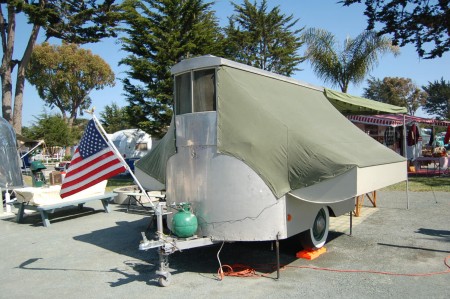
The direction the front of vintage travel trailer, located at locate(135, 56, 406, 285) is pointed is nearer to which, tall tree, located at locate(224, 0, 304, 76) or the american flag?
the american flag

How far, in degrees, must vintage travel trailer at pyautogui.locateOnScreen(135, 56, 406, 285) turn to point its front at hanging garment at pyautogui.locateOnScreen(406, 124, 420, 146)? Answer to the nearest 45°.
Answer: approximately 180°

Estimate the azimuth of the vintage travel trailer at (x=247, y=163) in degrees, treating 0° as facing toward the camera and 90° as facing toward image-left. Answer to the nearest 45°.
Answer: approximately 45°

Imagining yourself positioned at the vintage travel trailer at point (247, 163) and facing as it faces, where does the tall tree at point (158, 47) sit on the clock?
The tall tree is roughly at 4 o'clock from the vintage travel trailer.

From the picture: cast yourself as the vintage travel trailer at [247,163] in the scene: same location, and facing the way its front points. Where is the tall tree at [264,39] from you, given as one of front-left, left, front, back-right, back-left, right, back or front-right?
back-right

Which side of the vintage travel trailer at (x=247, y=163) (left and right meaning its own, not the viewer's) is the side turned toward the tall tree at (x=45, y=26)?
right

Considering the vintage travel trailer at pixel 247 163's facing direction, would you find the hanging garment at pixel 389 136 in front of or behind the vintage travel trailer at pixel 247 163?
behind

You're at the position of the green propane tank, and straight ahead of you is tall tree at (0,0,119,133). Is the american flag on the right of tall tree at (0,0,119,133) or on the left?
left
